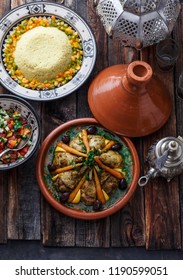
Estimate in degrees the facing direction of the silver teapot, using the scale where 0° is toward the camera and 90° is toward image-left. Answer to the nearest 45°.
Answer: approximately 45°

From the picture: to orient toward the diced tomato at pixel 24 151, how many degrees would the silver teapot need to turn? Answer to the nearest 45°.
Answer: approximately 45° to its right

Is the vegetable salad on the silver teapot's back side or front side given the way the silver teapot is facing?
on the front side

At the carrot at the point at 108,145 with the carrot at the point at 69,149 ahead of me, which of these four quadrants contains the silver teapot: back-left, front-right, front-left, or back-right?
back-left

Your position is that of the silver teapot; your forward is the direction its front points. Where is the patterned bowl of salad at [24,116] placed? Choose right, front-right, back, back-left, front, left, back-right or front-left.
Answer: front-right
